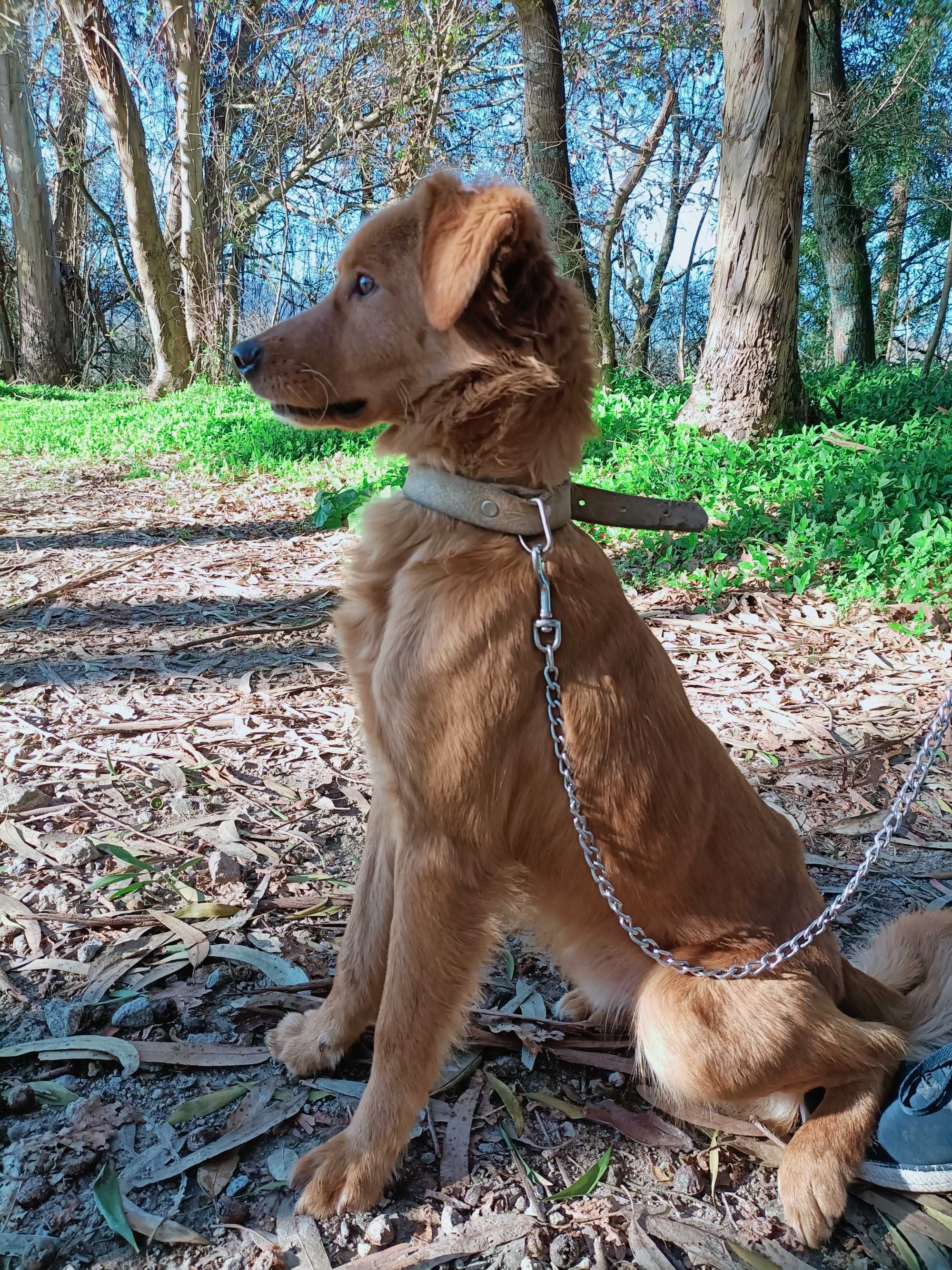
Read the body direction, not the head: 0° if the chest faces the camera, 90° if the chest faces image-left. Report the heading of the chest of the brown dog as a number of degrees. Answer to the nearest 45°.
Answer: approximately 90°

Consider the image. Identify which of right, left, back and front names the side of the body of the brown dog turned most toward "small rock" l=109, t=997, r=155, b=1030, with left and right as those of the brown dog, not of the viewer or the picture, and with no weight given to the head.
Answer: front

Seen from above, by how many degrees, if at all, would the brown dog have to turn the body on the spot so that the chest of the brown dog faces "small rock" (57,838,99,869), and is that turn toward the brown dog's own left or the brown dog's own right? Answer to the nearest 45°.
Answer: approximately 45° to the brown dog's own right

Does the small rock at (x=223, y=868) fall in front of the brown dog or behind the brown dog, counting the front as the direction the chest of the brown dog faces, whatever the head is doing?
in front

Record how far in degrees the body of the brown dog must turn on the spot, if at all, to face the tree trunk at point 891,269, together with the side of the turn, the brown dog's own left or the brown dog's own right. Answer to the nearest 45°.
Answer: approximately 90° to the brown dog's own right

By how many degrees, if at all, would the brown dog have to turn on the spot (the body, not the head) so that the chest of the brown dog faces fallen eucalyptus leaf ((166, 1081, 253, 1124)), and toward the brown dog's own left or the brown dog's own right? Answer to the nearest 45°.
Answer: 0° — it already faces it

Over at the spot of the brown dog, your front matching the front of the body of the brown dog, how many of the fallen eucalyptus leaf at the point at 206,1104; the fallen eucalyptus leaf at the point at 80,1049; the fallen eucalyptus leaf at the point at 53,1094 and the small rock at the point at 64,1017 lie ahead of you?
4

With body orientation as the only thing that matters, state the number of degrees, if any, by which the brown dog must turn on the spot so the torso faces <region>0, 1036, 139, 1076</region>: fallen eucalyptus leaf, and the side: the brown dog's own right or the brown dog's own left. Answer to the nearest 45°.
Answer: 0° — it already faces it

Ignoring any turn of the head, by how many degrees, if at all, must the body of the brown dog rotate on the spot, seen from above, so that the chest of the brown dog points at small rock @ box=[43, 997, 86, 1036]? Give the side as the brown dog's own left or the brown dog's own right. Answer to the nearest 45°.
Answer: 0° — it already faces it

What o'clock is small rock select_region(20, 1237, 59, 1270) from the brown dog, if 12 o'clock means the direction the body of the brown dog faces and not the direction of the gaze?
The small rock is roughly at 11 o'clock from the brown dog.

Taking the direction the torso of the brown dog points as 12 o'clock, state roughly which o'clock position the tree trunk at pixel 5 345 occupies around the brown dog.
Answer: The tree trunk is roughly at 2 o'clock from the brown dog.

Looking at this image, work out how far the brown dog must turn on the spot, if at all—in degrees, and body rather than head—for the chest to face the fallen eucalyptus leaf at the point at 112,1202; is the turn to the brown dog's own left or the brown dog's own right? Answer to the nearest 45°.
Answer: approximately 45° to the brown dog's own left

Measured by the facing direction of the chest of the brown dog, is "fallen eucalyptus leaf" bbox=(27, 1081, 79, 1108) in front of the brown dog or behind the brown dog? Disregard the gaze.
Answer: in front

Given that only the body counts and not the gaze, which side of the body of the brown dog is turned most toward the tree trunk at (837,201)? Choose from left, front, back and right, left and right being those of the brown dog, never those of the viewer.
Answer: right
